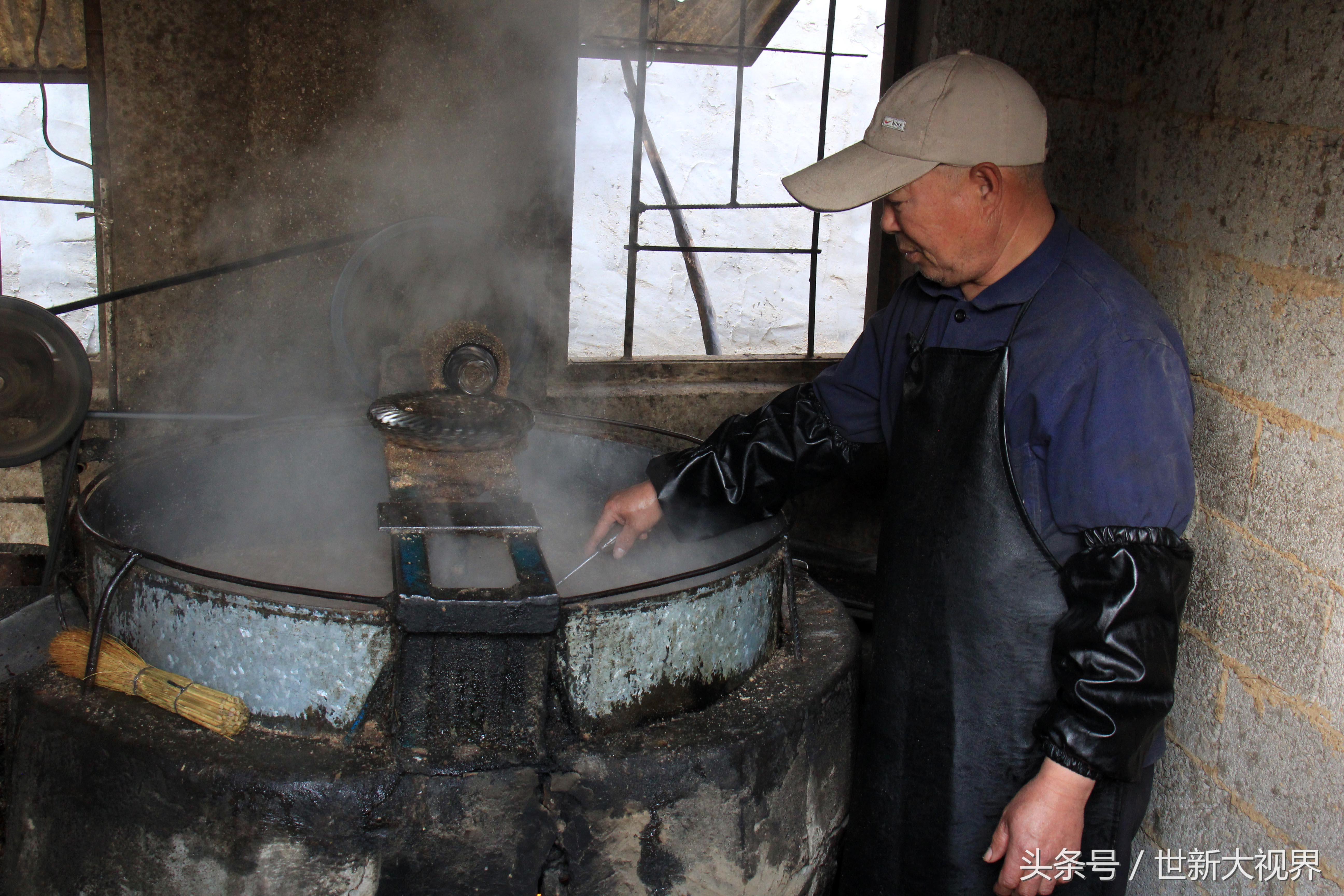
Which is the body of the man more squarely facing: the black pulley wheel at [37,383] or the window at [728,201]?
the black pulley wheel

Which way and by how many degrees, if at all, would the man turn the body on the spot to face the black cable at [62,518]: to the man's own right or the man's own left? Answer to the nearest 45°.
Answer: approximately 45° to the man's own right

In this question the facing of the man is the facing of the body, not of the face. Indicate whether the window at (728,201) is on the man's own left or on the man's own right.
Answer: on the man's own right

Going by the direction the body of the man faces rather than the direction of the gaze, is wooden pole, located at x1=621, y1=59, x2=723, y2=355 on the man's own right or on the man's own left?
on the man's own right

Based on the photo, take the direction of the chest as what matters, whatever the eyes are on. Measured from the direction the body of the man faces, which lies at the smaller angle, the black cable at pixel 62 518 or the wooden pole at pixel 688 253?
the black cable

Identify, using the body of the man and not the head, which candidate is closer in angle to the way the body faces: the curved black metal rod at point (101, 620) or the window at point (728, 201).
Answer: the curved black metal rod

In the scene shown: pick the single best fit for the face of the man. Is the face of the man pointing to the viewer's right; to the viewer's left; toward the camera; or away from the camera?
to the viewer's left

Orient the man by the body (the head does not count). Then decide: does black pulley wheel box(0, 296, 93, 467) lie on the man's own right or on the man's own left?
on the man's own right

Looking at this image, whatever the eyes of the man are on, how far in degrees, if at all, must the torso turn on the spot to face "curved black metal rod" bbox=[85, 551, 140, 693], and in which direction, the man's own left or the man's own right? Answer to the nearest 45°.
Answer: approximately 45° to the man's own right

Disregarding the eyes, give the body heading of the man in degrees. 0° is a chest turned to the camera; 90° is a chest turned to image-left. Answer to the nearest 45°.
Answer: approximately 45°
